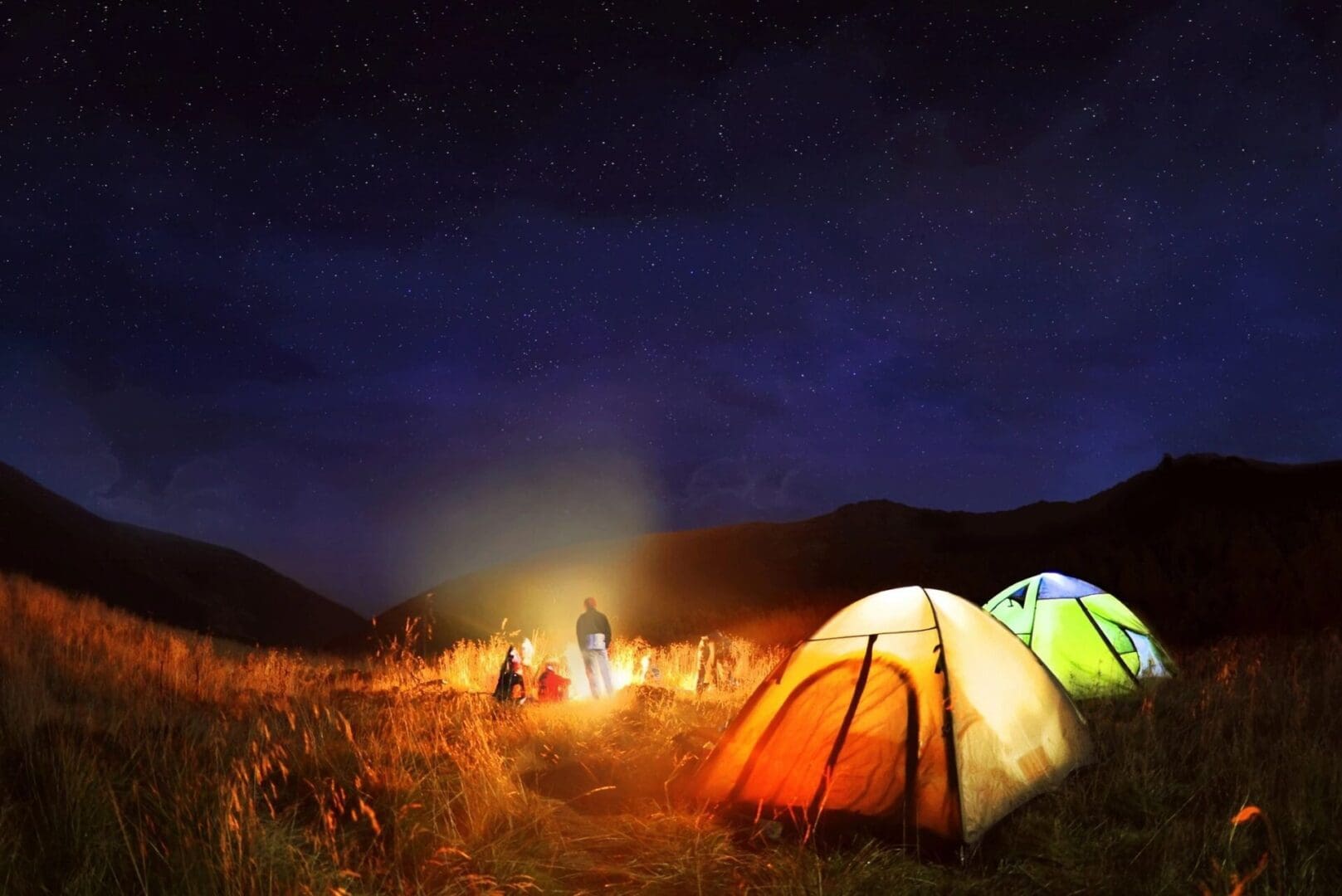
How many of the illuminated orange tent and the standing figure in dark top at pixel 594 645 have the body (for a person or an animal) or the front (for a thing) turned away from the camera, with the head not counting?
1

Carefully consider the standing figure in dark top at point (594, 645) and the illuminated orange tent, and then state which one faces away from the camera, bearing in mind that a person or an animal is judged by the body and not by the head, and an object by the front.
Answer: the standing figure in dark top

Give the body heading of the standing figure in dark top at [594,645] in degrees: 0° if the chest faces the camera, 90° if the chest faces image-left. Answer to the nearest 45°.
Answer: approximately 180°

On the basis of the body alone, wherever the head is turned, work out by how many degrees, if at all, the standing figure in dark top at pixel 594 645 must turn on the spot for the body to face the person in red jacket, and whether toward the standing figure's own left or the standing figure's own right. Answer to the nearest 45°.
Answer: approximately 135° to the standing figure's own left

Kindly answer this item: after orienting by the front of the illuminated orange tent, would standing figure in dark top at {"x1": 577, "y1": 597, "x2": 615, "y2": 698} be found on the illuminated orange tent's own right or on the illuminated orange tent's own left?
on the illuminated orange tent's own right

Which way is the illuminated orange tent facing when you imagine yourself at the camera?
facing the viewer and to the left of the viewer

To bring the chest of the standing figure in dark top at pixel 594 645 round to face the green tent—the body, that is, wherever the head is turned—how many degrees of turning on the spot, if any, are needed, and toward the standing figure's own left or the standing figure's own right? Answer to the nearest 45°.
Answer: approximately 135° to the standing figure's own right
